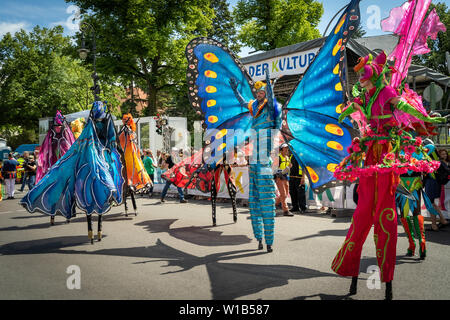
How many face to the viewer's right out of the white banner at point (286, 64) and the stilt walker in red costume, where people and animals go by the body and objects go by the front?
0

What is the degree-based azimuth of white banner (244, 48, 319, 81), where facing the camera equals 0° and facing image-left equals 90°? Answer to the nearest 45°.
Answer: approximately 45°

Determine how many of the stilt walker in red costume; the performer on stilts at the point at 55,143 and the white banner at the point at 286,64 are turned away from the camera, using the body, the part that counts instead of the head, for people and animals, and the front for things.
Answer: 0

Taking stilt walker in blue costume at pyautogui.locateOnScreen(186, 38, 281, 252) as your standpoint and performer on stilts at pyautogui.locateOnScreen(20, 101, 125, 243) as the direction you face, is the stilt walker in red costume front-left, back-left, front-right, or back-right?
back-left

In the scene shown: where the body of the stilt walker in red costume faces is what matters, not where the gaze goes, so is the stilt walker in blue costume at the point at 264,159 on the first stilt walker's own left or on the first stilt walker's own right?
on the first stilt walker's own right

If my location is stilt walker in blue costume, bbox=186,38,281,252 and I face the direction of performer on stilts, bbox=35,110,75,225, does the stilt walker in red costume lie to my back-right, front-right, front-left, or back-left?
back-left

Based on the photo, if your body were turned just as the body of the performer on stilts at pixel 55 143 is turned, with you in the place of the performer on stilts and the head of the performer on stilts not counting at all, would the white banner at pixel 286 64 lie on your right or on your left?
on your left

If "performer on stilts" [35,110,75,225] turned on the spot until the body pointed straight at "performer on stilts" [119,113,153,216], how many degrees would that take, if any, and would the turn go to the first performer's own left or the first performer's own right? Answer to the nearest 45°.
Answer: approximately 90° to the first performer's own left

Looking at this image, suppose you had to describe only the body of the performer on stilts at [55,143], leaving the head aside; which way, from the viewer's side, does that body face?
toward the camera

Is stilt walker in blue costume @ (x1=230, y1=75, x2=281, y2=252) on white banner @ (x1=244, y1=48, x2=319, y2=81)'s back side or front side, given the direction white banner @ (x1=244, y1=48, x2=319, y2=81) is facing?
on the front side

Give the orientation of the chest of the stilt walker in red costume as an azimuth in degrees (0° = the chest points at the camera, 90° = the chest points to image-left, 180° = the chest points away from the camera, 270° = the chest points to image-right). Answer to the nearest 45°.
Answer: approximately 45°
